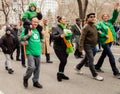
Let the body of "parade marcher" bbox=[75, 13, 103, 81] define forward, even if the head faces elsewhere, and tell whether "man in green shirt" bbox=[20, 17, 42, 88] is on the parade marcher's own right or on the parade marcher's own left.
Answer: on the parade marcher's own right

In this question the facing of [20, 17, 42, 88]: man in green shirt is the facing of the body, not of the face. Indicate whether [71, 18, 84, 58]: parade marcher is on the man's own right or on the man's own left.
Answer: on the man's own left
